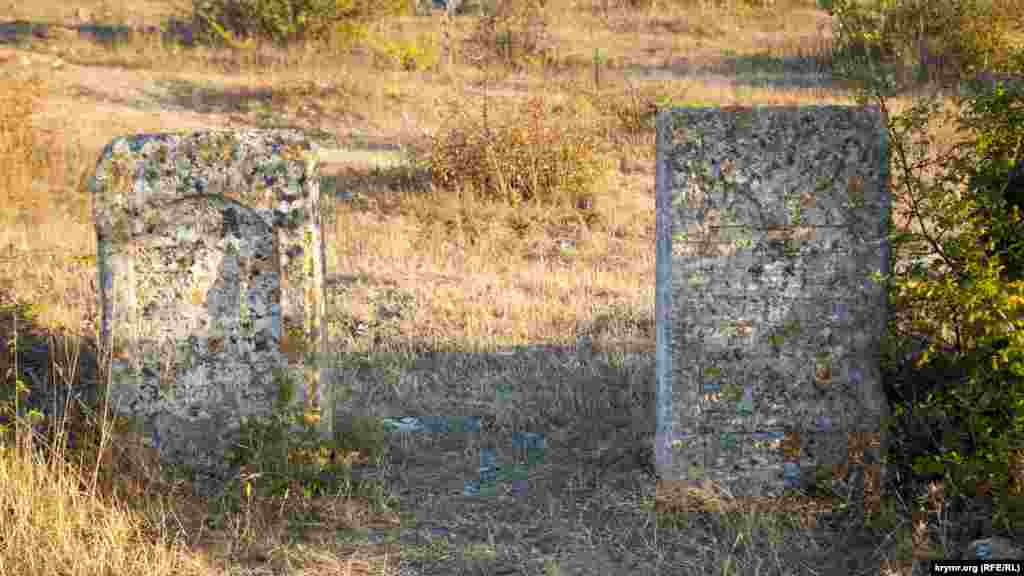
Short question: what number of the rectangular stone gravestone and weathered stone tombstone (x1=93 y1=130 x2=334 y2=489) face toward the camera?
2

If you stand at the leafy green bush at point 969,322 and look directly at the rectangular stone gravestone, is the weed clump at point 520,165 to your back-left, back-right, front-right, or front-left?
front-right

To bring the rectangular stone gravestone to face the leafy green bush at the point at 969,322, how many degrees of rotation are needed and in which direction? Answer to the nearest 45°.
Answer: approximately 90° to its left

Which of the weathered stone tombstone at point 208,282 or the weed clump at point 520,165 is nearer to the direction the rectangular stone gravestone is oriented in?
the weathered stone tombstone

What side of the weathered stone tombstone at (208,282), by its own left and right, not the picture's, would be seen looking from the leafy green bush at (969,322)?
left

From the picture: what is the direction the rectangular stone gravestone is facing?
toward the camera

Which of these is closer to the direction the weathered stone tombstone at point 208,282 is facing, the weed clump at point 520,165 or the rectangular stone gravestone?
the rectangular stone gravestone

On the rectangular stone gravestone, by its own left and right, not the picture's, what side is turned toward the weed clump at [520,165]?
back

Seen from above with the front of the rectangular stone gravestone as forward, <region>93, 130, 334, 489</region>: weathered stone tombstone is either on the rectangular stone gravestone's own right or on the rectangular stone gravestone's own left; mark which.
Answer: on the rectangular stone gravestone's own right

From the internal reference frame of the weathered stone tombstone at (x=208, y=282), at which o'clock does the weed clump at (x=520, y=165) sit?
The weed clump is roughly at 7 o'clock from the weathered stone tombstone.

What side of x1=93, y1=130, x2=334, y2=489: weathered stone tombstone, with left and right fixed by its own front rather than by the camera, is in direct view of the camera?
front

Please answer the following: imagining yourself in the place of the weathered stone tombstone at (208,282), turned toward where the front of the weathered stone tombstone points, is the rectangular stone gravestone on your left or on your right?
on your left

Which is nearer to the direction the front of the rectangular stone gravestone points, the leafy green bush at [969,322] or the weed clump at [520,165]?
the leafy green bush
